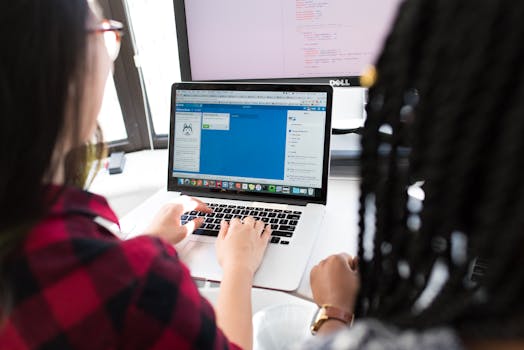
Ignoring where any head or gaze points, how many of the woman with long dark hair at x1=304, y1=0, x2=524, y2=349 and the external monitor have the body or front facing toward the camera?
1

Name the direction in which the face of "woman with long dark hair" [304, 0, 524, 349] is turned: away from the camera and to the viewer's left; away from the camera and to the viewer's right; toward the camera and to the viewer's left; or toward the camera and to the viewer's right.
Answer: away from the camera and to the viewer's left

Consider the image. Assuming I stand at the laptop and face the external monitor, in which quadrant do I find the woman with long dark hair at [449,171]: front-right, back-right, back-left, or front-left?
back-right

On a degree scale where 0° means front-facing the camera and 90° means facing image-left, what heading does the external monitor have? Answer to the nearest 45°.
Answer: approximately 0°

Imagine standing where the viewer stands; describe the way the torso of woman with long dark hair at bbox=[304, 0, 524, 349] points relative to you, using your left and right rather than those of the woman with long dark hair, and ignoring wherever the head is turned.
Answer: facing away from the viewer and to the left of the viewer

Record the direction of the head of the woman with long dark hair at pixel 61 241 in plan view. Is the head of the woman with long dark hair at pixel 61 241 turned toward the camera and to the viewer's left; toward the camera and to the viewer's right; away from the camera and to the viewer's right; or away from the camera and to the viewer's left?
away from the camera and to the viewer's right

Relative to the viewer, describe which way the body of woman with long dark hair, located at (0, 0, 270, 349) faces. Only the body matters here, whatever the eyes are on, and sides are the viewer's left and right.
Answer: facing away from the viewer and to the right of the viewer

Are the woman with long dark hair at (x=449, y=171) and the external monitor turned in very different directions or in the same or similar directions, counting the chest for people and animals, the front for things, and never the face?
very different directions
